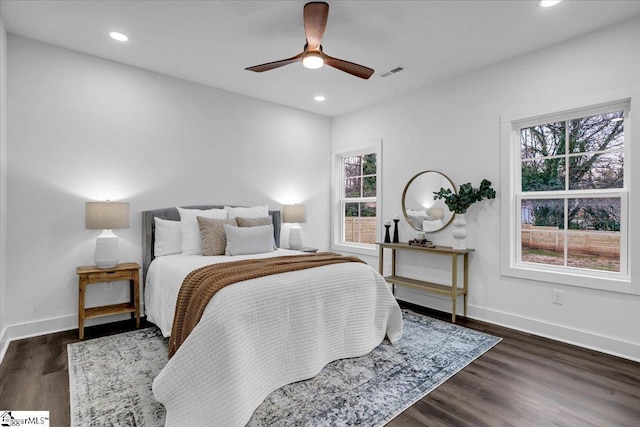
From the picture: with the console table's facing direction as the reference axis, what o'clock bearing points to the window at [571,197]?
The window is roughly at 8 o'clock from the console table.

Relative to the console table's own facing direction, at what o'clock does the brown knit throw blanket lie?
The brown knit throw blanket is roughly at 12 o'clock from the console table.

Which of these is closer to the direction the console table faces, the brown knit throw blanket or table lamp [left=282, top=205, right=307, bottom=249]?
the brown knit throw blanket

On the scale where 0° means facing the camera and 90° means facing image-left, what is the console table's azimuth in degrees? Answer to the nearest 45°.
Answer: approximately 45°

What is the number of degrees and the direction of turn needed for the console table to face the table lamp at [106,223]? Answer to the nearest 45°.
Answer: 0° — it already faces it

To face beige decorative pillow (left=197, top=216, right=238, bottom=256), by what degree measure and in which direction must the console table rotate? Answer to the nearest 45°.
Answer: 0° — it already faces it
